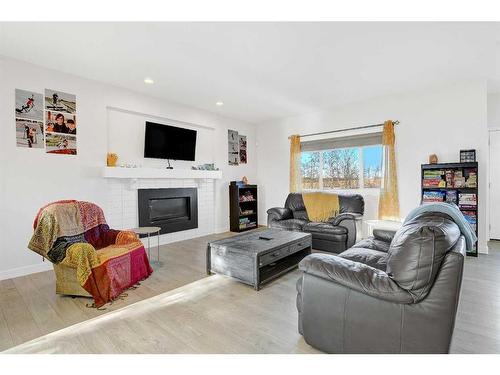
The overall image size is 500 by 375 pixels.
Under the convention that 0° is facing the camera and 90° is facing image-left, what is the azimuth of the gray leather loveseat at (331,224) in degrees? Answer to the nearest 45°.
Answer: approximately 45°

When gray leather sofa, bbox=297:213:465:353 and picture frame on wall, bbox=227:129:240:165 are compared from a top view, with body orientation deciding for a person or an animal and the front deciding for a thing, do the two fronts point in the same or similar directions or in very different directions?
very different directions

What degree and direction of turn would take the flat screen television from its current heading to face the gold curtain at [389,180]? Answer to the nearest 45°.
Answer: approximately 45° to its left

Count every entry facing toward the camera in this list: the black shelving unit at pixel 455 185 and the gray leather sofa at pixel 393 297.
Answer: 1

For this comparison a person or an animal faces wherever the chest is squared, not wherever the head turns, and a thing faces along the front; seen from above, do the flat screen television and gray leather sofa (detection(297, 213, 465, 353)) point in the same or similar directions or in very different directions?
very different directions

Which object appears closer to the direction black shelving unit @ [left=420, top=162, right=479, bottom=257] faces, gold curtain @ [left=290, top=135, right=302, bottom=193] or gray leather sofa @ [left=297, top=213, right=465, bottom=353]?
the gray leather sofa

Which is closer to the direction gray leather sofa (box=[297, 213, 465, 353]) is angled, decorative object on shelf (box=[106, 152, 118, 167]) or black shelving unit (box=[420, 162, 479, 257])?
the decorative object on shelf

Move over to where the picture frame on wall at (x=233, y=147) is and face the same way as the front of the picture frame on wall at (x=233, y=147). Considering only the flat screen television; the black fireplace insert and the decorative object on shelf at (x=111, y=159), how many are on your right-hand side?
3

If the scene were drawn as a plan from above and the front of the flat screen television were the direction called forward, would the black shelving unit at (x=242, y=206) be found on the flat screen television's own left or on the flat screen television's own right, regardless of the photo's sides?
on the flat screen television's own left

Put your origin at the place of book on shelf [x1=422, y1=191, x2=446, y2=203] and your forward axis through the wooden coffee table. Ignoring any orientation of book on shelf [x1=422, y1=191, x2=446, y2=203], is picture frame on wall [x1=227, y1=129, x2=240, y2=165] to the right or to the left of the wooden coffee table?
right

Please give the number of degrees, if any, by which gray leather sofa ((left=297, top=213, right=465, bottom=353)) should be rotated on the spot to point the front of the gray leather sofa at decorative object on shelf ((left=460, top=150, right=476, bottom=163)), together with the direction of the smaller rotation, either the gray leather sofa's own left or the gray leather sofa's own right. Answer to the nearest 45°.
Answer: approximately 90° to the gray leather sofa's own right

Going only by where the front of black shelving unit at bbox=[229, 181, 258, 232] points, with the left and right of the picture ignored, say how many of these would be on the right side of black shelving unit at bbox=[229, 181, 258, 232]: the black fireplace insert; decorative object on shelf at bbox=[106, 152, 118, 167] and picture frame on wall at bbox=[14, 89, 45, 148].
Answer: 3

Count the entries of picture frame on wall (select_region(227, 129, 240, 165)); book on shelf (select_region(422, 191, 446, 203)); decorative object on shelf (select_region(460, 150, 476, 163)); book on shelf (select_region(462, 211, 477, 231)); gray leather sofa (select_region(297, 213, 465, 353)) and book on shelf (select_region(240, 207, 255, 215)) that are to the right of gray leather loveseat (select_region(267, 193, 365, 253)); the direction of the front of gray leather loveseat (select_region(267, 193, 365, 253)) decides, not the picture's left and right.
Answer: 2

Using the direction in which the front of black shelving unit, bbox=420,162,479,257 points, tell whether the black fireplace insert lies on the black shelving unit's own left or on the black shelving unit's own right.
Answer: on the black shelving unit's own right

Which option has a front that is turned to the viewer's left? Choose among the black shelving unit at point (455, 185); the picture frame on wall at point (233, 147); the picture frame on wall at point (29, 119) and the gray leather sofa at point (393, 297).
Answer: the gray leather sofa

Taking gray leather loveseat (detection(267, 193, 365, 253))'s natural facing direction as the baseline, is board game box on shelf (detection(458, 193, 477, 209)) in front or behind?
behind

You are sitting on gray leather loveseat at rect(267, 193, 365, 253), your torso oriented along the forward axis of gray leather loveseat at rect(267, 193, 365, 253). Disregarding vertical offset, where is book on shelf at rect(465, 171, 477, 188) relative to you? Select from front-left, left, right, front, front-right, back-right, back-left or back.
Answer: back-left
